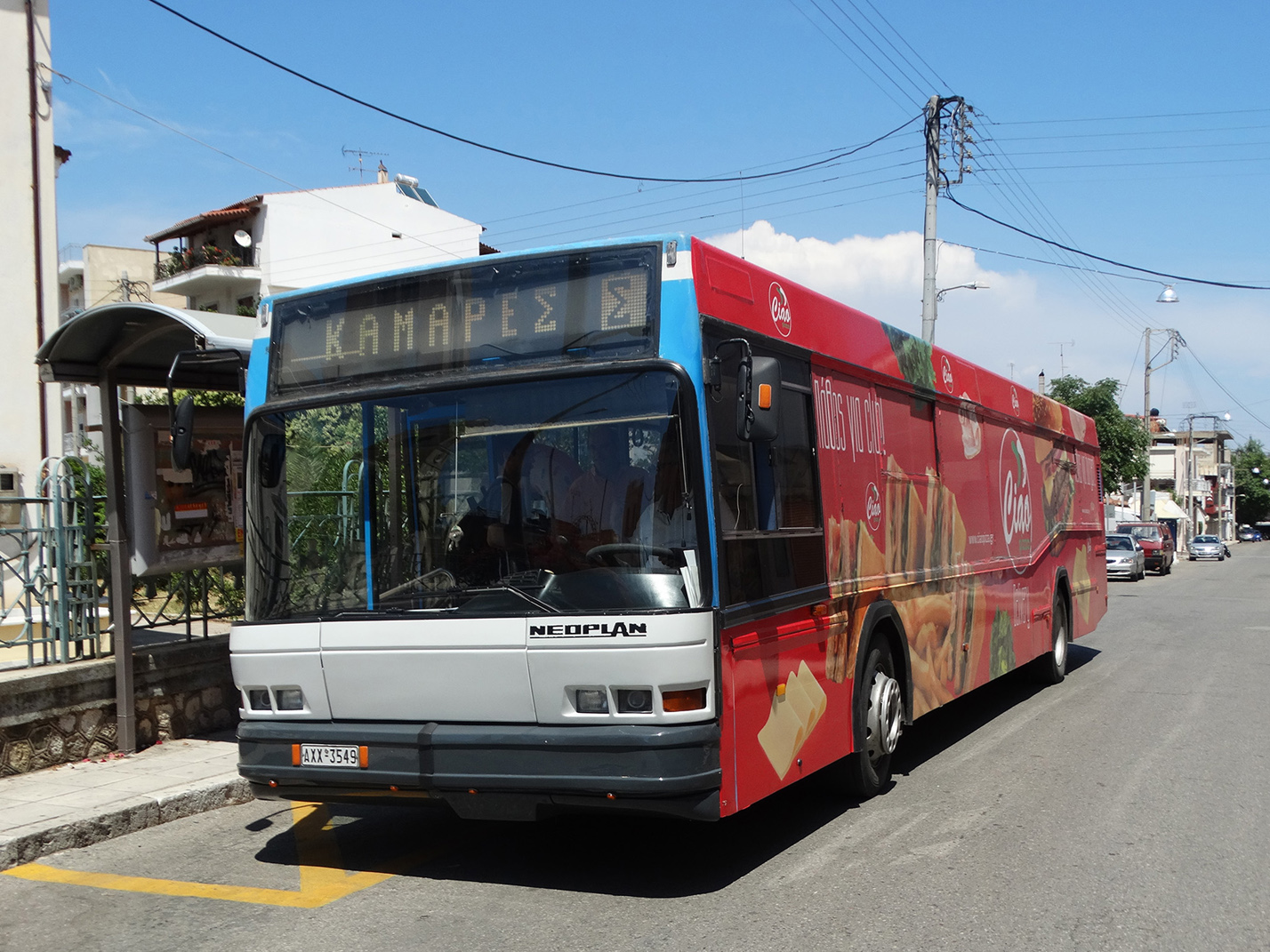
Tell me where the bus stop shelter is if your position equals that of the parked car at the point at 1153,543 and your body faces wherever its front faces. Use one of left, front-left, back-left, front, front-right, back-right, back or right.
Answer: front

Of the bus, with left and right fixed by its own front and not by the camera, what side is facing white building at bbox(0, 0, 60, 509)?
right

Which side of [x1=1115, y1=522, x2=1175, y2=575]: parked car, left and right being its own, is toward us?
front

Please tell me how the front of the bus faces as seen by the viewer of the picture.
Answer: facing the viewer and to the left of the viewer

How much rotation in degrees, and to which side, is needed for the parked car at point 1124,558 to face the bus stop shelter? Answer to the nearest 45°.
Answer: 0° — it already faces it

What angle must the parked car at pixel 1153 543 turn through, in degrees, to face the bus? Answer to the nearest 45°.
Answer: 0° — it already faces it

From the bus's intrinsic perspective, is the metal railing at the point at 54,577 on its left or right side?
on its right

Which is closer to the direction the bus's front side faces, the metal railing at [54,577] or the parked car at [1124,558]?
the metal railing

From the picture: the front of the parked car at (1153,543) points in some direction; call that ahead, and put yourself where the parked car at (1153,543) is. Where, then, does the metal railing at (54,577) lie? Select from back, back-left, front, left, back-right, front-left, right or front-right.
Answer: front

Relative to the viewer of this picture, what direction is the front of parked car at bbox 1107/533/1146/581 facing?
facing the viewer
